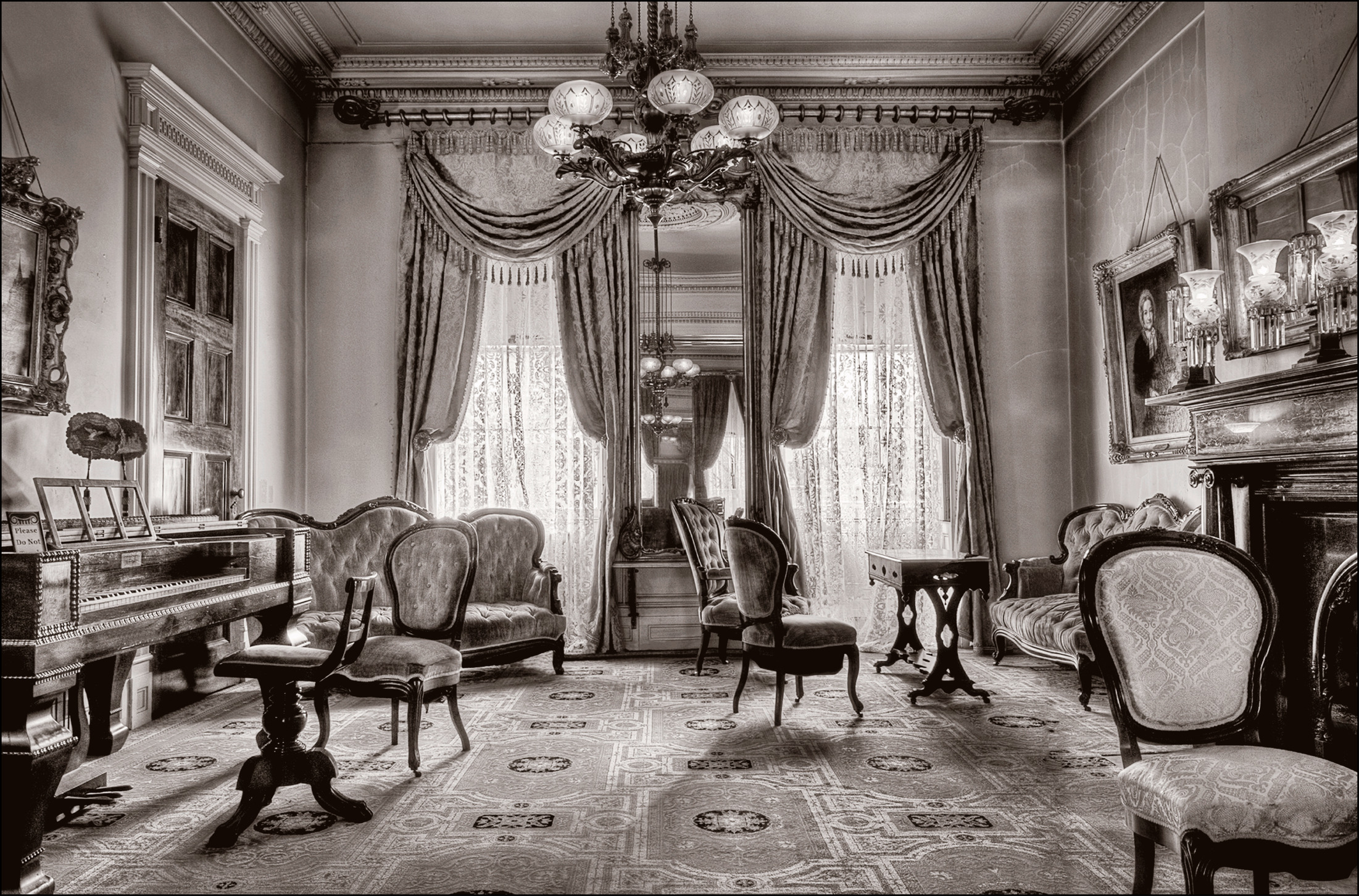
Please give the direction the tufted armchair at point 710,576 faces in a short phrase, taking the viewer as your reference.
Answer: facing the viewer and to the right of the viewer

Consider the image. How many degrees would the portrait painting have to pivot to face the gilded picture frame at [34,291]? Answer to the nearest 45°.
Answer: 0° — it already faces it

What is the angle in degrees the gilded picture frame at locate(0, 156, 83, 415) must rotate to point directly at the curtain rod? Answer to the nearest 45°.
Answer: approximately 45° to its left

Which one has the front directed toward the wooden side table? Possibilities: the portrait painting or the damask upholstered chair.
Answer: the portrait painting

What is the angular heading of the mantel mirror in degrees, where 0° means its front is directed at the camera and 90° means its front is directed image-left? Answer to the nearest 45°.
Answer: approximately 45°

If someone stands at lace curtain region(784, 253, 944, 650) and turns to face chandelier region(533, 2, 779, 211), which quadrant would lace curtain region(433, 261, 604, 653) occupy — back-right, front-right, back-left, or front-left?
front-right

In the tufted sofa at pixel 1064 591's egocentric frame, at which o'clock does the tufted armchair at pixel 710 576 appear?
The tufted armchair is roughly at 1 o'clock from the tufted sofa.

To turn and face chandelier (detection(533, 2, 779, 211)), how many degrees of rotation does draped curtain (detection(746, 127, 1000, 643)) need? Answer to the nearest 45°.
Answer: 0° — it already faces it

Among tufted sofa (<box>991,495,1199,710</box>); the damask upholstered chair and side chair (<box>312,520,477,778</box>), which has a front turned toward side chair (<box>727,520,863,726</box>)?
the tufted sofa

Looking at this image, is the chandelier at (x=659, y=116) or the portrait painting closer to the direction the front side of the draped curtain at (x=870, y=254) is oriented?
the chandelier

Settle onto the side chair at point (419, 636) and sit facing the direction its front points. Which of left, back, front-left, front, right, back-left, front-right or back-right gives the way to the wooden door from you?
right

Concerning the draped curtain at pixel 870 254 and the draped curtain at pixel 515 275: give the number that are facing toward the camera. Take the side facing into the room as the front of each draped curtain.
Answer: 2

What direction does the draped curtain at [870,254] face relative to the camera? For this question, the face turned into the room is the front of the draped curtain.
toward the camera

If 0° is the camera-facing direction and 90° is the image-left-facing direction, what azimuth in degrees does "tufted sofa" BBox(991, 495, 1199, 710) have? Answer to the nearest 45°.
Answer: approximately 45°

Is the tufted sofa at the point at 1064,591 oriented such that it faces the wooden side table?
yes

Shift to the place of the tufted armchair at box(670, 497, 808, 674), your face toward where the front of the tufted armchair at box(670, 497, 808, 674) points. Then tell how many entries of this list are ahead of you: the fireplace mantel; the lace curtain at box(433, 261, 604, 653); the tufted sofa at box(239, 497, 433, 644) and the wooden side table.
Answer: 2

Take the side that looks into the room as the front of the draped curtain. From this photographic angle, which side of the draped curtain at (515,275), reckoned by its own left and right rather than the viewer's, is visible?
front

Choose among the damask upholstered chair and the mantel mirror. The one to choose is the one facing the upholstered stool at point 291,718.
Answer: the mantel mirror
